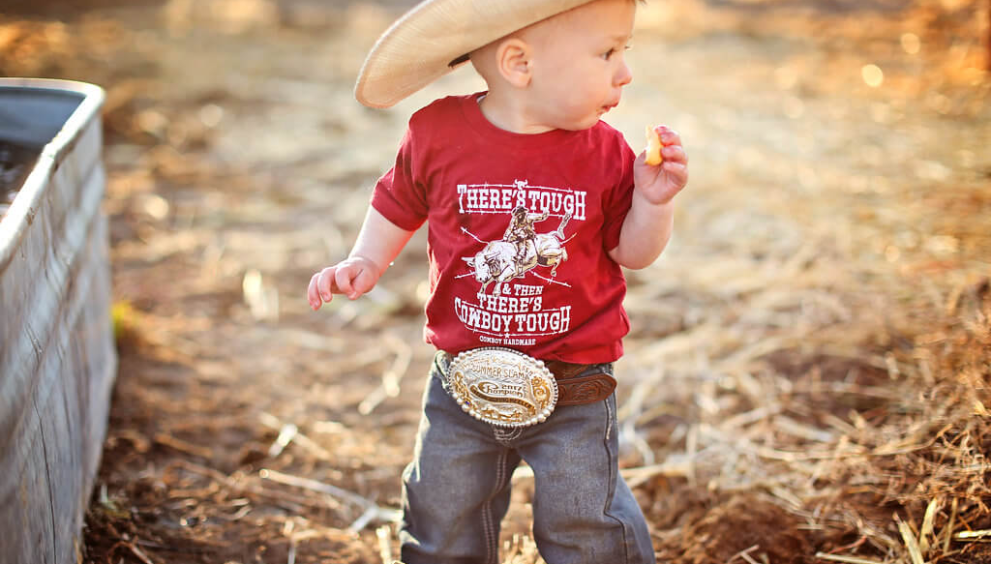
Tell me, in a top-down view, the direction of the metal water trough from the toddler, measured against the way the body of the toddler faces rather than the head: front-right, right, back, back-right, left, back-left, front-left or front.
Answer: right

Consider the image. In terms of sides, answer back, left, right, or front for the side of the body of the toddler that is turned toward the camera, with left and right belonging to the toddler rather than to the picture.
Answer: front

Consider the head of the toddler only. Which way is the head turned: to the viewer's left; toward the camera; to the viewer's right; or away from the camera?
to the viewer's right
